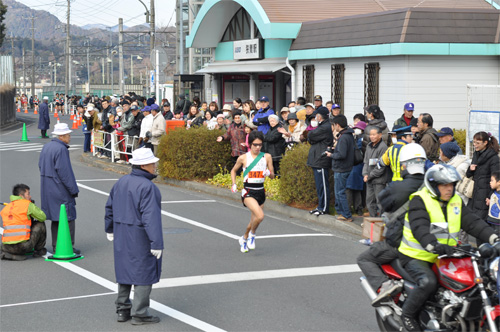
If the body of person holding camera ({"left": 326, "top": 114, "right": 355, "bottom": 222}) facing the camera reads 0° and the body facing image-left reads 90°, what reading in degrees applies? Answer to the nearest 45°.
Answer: approximately 90°

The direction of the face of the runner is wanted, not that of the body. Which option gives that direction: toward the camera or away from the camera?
toward the camera

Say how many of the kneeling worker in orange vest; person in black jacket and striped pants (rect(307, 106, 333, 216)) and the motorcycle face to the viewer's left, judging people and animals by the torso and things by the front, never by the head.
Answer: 1

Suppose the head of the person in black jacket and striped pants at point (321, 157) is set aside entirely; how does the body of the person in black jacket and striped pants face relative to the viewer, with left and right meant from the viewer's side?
facing to the left of the viewer

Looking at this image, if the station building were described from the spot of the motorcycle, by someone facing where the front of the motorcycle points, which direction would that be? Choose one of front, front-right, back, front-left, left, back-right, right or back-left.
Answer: back-left

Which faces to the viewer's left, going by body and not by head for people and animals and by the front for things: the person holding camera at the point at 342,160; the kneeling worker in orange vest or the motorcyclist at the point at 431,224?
the person holding camera

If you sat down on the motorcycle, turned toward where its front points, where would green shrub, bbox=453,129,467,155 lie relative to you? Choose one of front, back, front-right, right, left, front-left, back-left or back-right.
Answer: back-left

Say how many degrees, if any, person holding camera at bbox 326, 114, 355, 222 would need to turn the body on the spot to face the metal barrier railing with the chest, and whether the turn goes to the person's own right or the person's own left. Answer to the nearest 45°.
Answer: approximately 45° to the person's own right

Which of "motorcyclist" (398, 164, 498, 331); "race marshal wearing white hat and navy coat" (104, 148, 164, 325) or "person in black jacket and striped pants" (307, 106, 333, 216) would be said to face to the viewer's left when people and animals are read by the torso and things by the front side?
the person in black jacket and striped pants

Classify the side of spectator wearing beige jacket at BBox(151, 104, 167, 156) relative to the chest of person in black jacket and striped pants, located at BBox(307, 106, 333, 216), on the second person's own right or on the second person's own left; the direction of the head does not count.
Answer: on the second person's own right

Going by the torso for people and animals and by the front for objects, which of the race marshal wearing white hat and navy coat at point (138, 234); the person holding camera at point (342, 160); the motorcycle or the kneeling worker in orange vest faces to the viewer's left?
the person holding camera

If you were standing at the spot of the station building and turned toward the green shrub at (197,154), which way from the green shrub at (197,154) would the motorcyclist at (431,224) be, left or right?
left
